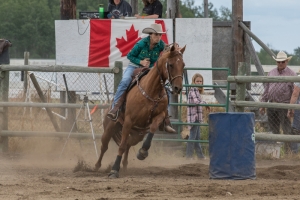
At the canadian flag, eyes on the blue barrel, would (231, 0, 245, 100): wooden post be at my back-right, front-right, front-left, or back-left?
front-left

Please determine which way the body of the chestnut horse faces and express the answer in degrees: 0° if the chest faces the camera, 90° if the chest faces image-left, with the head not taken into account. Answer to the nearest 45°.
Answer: approximately 315°

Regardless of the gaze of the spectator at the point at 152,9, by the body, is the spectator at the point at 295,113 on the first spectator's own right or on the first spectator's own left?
on the first spectator's own left

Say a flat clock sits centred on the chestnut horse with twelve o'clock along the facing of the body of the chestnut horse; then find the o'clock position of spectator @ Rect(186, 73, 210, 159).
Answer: The spectator is roughly at 8 o'clock from the chestnut horse.

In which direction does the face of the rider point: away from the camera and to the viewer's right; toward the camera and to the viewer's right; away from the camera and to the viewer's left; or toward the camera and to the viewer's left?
toward the camera and to the viewer's right

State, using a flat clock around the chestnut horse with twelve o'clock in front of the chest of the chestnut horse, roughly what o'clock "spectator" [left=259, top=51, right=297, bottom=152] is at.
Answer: The spectator is roughly at 9 o'clock from the chestnut horse.

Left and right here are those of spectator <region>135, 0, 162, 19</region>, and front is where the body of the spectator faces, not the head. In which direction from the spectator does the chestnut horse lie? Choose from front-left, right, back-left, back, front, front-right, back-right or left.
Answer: front-left

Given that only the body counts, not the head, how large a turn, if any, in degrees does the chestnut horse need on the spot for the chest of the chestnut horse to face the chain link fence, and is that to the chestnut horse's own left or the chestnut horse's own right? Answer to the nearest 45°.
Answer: approximately 135° to the chestnut horse's own left

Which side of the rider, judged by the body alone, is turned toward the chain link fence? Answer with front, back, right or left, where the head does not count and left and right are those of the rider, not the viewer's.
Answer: back

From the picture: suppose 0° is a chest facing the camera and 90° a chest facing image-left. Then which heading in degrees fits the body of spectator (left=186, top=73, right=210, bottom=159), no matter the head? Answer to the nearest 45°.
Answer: approximately 315°

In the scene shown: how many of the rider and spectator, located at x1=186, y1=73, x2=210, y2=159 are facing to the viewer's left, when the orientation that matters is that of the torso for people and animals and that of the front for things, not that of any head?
0

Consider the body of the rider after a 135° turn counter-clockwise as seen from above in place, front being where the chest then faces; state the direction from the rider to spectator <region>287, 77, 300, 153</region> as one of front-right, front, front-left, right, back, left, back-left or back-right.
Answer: front-right

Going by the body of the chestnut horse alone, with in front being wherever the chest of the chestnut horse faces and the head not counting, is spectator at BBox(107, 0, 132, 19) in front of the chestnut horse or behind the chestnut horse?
behind

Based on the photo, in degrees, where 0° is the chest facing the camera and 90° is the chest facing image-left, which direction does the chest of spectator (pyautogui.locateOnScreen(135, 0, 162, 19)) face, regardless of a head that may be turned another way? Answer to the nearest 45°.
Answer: approximately 45°

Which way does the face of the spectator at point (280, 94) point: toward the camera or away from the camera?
toward the camera

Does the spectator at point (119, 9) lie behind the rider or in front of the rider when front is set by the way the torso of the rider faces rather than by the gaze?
behind

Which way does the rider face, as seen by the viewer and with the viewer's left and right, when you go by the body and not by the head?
facing the viewer and to the right of the viewer
